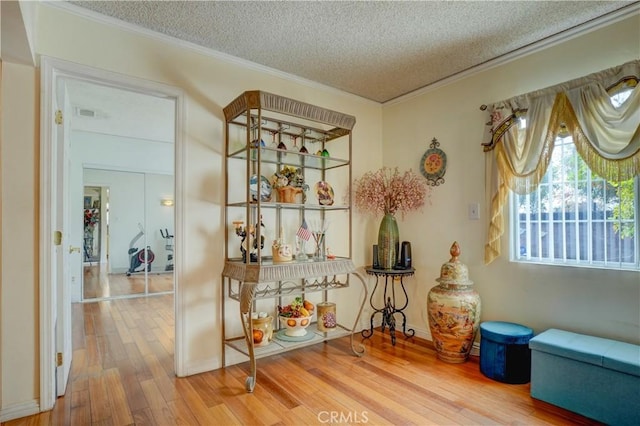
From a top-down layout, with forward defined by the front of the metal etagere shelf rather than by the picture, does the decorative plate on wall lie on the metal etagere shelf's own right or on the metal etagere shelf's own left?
on the metal etagere shelf's own left

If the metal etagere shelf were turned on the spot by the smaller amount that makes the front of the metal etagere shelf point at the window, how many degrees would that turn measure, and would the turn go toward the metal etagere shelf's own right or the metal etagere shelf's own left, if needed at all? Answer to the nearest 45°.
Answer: approximately 45° to the metal etagere shelf's own left

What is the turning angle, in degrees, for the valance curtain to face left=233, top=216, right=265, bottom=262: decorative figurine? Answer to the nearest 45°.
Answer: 0° — it already faces it

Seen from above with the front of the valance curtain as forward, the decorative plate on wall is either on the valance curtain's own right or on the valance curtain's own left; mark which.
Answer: on the valance curtain's own right

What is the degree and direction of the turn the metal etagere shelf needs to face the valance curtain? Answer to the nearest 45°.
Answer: approximately 45° to its left

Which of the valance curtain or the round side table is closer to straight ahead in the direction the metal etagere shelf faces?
the valance curtain

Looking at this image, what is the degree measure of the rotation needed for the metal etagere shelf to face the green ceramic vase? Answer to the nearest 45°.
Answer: approximately 45° to its left

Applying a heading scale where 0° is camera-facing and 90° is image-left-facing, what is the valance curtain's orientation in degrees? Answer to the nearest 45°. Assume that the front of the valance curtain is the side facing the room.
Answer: approximately 45°

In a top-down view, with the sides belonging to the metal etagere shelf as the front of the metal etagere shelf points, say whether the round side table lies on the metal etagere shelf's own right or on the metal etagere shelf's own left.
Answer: on the metal etagere shelf's own left

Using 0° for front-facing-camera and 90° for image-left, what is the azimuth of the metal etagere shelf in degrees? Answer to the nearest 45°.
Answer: approximately 315°
